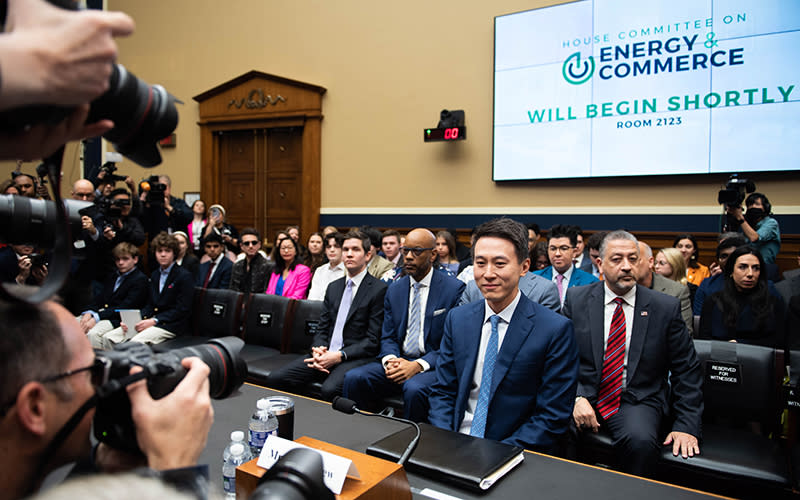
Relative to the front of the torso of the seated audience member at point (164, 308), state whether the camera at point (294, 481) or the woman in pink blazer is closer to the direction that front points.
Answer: the camera

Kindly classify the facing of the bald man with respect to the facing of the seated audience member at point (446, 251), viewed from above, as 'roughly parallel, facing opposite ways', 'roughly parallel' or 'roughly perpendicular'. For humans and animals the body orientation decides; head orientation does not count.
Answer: roughly parallel

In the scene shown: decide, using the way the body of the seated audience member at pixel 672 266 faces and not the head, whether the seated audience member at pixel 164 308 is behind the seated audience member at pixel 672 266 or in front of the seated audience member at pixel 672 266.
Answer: in front

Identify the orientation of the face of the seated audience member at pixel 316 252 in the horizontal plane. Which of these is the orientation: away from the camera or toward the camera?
toward the camera

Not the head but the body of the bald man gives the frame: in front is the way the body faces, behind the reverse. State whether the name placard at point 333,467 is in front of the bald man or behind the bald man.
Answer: in front

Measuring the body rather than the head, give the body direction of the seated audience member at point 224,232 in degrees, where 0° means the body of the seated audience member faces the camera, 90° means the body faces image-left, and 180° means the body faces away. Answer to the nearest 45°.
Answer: approximately 0°

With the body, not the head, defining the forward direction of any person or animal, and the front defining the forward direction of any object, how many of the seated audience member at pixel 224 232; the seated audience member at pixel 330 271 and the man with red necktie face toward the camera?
3

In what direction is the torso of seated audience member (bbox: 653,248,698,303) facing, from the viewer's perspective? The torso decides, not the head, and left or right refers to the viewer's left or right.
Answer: facing the viewer and to the left of the viewer

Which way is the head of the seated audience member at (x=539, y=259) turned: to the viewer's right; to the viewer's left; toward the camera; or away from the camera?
toward the camera

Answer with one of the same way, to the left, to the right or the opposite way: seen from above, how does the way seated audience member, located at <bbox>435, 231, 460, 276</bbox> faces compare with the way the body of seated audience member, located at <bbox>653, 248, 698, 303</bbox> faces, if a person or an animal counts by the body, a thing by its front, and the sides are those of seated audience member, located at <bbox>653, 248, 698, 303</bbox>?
the same way

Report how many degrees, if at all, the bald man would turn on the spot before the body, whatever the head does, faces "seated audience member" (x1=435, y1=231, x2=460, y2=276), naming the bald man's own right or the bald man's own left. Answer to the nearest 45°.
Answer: approximately 135° to the bald man's own right

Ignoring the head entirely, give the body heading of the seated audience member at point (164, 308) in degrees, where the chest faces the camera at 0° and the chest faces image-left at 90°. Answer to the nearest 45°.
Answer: approximately 45°

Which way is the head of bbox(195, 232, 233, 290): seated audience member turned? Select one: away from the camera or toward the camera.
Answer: toward the camera

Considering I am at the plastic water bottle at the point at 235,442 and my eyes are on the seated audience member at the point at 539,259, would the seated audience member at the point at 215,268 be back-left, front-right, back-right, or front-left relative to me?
front-left

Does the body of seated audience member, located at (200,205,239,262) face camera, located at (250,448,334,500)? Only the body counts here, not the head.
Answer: yes

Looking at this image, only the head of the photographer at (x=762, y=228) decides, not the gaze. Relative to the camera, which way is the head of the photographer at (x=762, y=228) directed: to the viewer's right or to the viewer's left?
to the viewer's left
